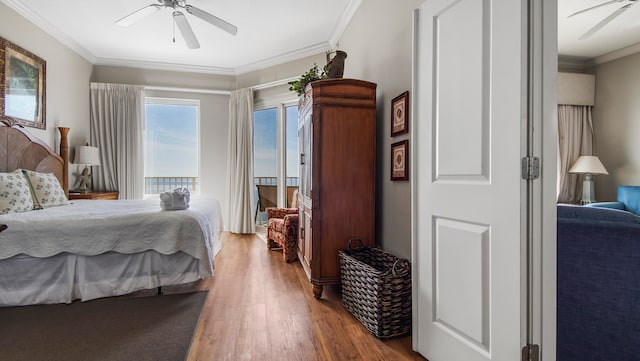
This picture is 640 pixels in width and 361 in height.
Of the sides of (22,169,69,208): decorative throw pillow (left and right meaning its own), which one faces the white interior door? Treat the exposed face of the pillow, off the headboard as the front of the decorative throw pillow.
front

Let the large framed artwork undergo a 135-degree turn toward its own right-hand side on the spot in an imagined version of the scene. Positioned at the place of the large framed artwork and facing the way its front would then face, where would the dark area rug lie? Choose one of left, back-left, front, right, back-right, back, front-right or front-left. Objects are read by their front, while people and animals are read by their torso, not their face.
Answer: left

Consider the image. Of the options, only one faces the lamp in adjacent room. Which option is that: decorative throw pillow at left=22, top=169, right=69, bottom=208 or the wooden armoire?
the decorative throw pillow

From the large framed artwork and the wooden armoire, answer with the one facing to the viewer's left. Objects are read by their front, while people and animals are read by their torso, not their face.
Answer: the wooden armoire

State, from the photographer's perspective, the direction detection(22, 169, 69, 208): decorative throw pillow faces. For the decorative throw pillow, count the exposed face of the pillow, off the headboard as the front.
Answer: facing the viewer and to the right of the viewer

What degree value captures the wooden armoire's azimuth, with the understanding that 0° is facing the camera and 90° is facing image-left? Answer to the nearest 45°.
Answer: approximately 90°

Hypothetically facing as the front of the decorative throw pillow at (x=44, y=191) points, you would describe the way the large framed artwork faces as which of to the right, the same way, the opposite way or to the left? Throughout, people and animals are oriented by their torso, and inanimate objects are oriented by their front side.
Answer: the same way

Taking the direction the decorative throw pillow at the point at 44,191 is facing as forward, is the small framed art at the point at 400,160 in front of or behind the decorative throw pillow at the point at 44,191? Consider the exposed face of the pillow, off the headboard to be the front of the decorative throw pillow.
in front

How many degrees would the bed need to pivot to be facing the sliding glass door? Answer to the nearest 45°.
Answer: approximately 45° to its left

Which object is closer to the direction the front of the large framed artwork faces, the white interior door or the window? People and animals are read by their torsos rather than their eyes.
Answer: the white interior door

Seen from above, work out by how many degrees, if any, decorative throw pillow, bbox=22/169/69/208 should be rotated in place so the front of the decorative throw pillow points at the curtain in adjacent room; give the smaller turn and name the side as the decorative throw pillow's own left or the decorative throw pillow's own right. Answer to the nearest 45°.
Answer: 0° — it already faces it

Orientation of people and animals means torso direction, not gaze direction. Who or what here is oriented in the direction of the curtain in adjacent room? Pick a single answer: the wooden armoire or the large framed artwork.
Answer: the large framed artwork

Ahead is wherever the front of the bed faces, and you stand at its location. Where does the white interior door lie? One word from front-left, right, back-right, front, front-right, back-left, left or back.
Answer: front-right

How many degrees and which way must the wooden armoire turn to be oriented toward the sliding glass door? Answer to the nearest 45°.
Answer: approximately 90° to its right

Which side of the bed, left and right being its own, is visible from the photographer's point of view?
right

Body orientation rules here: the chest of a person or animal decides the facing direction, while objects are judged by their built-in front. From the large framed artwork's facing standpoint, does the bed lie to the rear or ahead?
ahead

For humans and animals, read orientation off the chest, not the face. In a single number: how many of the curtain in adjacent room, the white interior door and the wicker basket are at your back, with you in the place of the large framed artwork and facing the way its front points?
0
